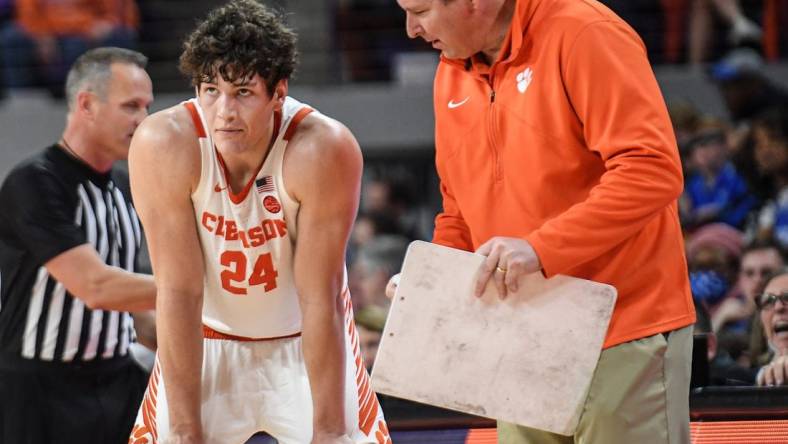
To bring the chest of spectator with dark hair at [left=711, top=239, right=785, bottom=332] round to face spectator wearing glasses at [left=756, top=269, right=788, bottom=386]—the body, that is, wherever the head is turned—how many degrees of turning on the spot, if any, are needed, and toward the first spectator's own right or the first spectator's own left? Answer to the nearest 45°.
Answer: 0° — they already face them

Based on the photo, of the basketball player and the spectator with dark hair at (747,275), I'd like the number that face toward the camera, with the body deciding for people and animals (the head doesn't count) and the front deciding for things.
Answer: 2

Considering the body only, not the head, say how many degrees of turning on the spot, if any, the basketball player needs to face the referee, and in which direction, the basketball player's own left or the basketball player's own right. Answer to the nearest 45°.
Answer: approximately 135° to the basketball player's own right

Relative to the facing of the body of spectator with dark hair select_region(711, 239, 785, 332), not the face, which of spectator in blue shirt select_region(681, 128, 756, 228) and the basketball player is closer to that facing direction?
the basketball player

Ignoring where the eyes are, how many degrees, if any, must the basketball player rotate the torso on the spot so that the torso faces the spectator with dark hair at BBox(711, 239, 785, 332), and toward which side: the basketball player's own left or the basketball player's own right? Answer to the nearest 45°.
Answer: approximately 135° to the basketball player's own left

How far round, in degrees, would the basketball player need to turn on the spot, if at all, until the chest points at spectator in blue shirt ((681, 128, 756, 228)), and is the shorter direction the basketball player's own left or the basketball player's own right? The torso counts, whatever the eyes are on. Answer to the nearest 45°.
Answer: approximately 135° to the basketball player's own left

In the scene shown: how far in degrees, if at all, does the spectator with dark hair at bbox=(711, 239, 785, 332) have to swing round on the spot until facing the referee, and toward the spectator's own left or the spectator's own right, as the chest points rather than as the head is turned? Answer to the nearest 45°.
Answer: approximately 45° to the spectator's own right

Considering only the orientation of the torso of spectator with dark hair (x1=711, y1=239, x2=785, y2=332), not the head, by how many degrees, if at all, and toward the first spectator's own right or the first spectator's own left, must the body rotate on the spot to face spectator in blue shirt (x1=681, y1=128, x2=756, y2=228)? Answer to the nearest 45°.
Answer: approximately 180°

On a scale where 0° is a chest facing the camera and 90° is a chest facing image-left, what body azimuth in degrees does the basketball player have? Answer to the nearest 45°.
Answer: approximately 0°

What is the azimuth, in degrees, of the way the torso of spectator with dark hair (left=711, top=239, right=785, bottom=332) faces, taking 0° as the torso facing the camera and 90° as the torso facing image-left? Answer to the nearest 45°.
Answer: approximately 0°
